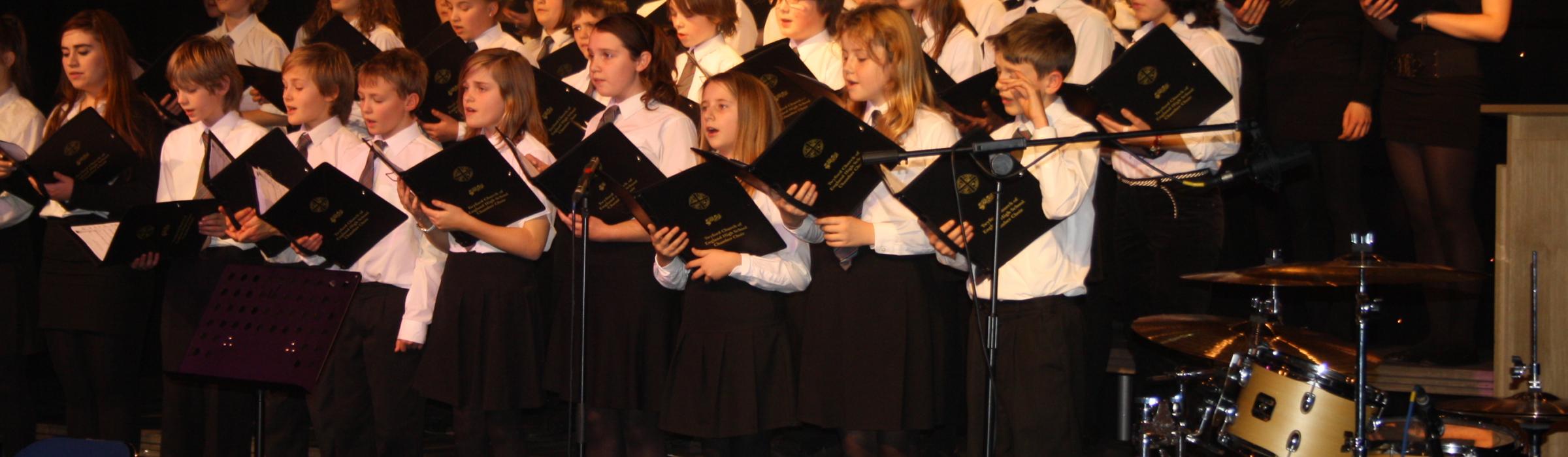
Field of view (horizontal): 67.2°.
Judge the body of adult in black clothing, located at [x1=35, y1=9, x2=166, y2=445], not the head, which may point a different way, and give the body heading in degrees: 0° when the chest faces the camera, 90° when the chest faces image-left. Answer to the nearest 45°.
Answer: approximately 45°

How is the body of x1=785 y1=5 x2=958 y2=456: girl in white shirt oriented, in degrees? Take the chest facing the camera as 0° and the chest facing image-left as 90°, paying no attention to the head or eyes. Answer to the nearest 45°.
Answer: approximately 45°

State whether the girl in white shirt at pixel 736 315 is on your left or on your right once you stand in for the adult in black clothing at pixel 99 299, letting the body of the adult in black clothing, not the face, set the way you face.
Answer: on your left

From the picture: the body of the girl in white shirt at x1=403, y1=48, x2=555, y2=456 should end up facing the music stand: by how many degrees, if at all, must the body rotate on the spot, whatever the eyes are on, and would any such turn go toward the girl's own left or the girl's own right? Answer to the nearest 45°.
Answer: approximately 45° to the girl's own right

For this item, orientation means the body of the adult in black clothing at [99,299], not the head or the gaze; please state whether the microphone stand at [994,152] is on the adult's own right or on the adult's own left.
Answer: on the adult's own left
